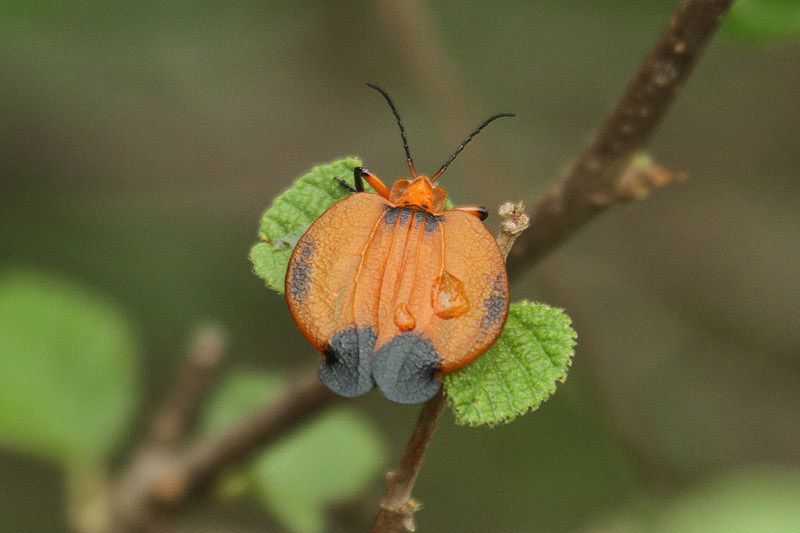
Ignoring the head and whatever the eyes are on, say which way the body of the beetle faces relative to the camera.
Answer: away from the camera
